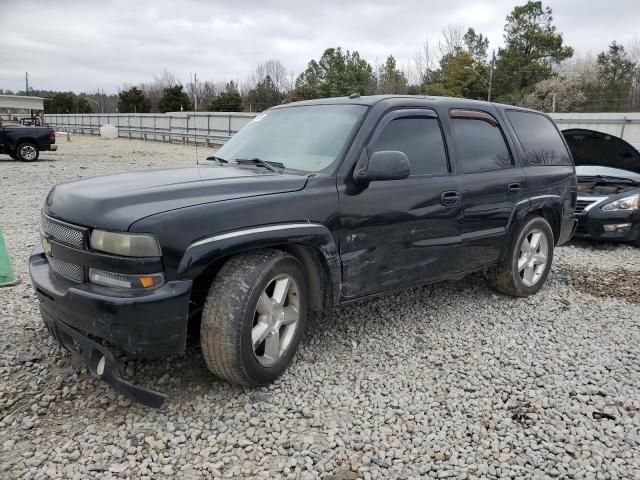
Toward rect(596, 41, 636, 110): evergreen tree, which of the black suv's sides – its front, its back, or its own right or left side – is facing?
back

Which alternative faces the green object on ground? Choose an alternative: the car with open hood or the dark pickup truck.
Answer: the car with open hood

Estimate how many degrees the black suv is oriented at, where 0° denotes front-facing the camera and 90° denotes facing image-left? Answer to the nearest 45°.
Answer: approximately 45°

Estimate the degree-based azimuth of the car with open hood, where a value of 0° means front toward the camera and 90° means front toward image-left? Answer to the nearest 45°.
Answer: approximately 45°

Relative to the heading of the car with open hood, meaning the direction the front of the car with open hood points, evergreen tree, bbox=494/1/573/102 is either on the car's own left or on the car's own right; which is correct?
on the car's own right
